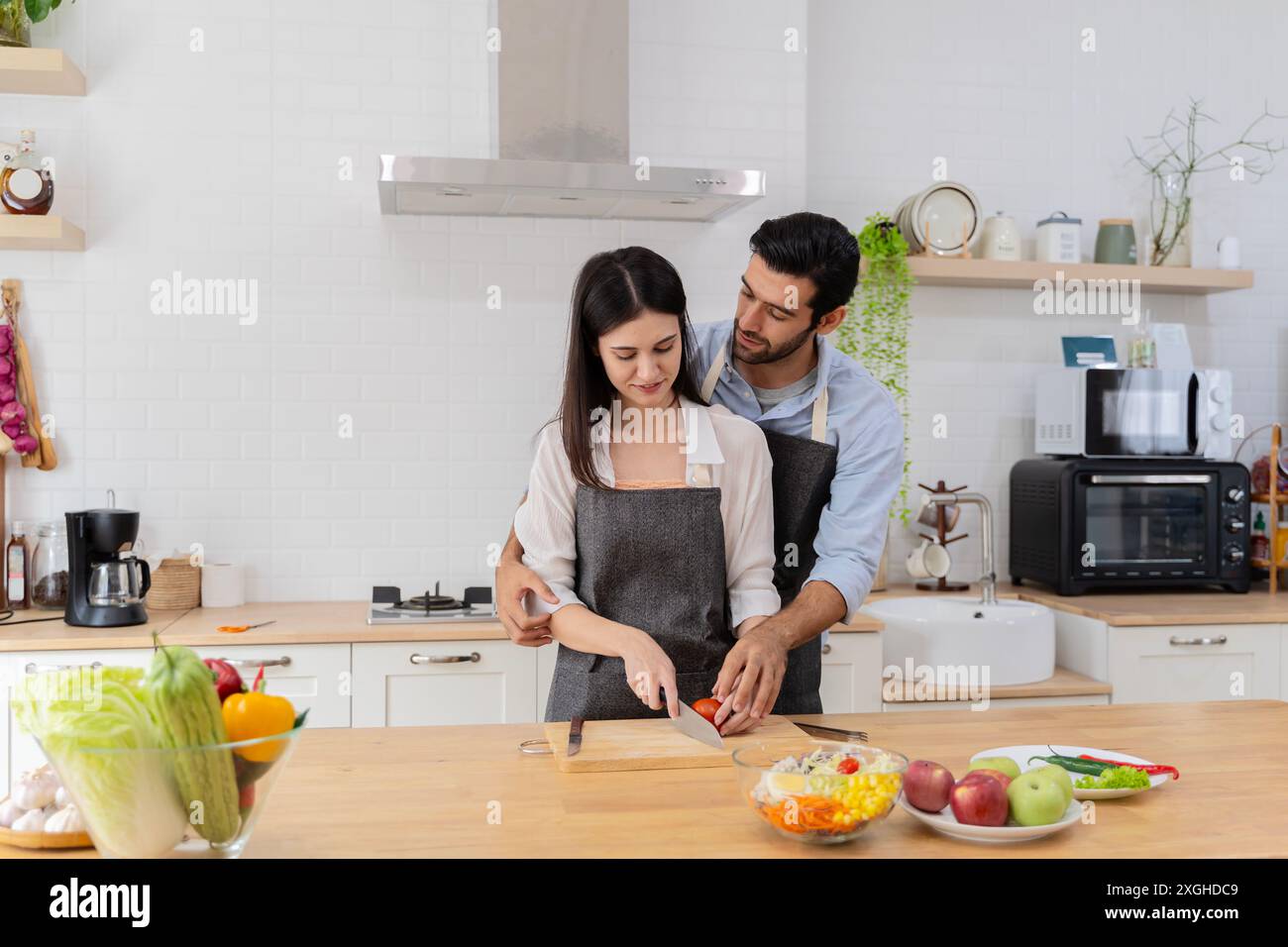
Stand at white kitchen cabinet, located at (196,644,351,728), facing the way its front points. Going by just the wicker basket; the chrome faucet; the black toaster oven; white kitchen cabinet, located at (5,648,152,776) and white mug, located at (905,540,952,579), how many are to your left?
3

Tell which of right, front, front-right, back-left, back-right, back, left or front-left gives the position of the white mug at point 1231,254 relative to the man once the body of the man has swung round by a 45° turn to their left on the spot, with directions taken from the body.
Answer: back-left

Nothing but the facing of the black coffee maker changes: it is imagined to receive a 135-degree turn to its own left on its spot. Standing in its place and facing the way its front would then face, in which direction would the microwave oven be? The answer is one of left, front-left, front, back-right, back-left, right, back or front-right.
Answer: right

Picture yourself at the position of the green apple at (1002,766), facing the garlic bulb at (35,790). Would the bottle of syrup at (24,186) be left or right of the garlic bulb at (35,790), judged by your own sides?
right

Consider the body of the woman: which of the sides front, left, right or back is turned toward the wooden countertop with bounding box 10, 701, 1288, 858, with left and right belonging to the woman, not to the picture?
front

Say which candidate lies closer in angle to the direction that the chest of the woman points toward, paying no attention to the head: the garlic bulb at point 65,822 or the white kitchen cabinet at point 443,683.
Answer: the garlic bulb
